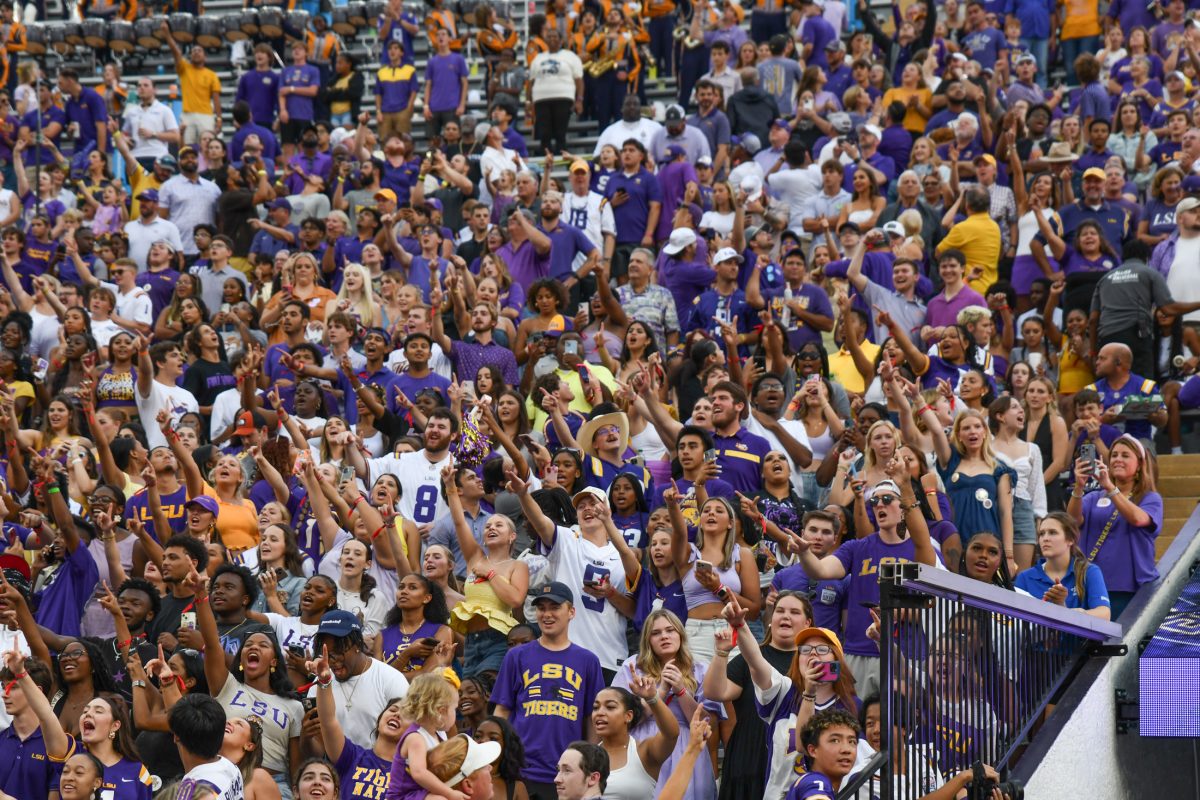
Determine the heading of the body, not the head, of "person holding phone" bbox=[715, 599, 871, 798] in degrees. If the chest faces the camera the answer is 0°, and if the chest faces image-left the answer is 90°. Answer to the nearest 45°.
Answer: approximately 45°

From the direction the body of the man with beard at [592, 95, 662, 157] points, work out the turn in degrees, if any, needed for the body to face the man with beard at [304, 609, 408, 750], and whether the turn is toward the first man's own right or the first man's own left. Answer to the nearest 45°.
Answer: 0° — they already face them

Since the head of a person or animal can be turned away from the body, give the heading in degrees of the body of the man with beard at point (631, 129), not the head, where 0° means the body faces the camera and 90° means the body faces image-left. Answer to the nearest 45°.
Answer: approximately 0°

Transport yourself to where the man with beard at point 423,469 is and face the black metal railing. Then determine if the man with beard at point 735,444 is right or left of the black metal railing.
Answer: left

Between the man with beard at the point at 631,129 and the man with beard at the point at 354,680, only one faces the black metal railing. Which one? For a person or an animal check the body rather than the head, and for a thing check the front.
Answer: the man with beard at the point at 631,129

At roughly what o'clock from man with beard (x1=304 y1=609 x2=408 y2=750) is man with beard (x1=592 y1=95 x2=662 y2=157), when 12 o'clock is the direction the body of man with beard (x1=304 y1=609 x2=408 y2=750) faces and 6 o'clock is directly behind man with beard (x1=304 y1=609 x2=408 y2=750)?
man with beard (x1=592 y1=95 x2=662 y2=157) is roughly at 5 o'clock from man with beard (x1=304 y1=609 x2=408 y2=750).

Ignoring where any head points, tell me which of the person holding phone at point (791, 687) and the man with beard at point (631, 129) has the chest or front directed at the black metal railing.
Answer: the man with beard

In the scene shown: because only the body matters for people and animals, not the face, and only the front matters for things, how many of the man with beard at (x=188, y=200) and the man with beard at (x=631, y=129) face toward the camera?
2

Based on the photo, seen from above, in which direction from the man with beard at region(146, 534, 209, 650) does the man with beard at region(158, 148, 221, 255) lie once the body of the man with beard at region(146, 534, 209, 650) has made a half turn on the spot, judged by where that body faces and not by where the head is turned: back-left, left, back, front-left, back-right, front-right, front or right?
front-left

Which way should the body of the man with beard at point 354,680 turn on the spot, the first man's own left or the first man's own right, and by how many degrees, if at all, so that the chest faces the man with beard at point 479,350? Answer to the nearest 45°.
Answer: approximately 135° to the first man's own right
